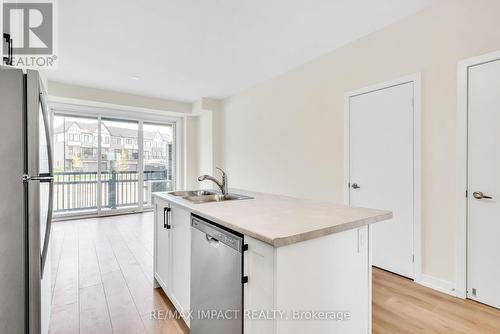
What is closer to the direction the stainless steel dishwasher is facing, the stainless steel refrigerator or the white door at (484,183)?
the stainless steel refrigerator

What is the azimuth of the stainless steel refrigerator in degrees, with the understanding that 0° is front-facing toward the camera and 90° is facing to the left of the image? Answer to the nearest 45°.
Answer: approximately 270°

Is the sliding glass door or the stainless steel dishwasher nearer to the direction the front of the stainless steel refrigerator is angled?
the stainless steel dishwasher

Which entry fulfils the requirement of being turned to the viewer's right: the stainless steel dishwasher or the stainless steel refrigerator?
the stainless steel refrigerator

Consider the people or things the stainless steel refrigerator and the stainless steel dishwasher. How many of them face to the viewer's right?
1

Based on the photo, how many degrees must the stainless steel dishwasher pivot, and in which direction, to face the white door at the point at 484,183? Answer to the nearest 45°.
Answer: approximately 135° to its left

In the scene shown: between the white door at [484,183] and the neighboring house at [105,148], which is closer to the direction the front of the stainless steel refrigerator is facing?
the white door

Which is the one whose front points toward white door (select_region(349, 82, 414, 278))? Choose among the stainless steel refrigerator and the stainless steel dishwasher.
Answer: the stainless steel refrigerator

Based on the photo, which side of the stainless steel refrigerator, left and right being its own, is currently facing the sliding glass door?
left

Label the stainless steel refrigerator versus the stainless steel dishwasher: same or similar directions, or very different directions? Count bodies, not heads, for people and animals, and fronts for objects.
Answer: very different directions

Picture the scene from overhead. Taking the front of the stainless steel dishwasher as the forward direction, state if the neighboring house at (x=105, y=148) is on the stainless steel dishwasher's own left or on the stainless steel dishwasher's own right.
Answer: on the stainless steel dishwasher's own right
